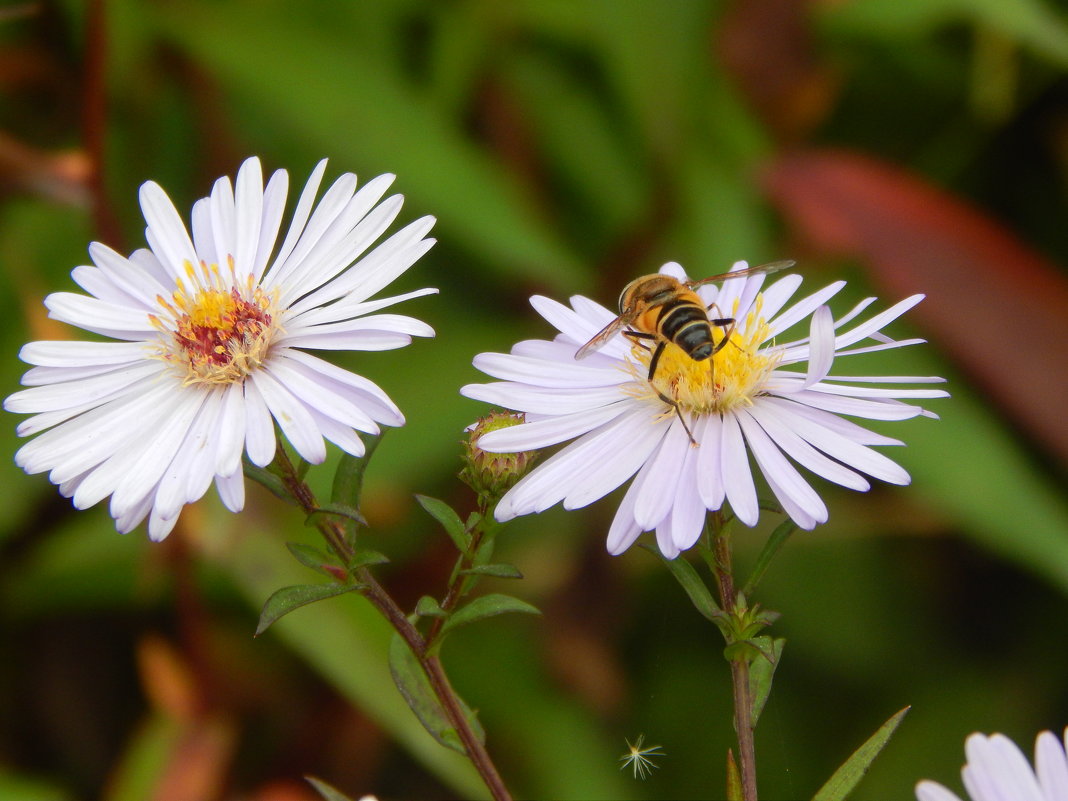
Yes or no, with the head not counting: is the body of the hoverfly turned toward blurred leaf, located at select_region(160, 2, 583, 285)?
yes

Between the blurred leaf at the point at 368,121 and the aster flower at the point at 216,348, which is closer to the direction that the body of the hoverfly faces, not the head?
the blurred leaf

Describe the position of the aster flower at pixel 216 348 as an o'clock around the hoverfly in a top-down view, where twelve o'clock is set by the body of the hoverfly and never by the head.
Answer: The aster flower is roughly at 10 o'clock from the hoverfly.

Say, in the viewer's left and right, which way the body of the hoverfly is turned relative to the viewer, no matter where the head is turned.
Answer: facing away from the viewer and to the left of the viewer

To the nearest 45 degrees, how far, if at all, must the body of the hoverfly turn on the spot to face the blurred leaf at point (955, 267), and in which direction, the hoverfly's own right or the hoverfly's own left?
approximately 90° to the hoverfly's own right
